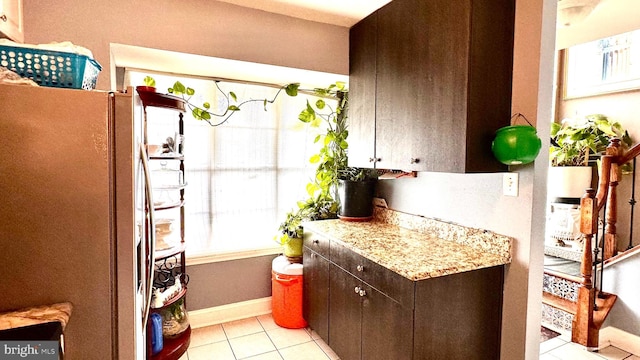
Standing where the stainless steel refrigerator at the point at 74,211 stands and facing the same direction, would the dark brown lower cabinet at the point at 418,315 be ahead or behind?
ahead

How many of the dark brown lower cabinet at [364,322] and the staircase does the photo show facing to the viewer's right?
0

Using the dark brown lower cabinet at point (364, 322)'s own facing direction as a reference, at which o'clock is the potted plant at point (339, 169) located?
The potted plant is roughly at 4 o'clock from the dark brown lower cabinet.

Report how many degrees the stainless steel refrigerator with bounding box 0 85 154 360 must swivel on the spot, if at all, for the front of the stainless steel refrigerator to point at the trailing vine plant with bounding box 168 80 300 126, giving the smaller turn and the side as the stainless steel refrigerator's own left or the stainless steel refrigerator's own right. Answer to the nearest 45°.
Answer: approximately 45° to the stainless steel refrigerator's own left

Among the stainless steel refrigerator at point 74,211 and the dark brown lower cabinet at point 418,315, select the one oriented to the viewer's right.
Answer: the stainless steel refrigerator

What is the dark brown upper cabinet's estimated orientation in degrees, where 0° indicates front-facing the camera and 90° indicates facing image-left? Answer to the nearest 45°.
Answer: approximately 45°

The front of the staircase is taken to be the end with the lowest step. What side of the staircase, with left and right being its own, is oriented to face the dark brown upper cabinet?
front

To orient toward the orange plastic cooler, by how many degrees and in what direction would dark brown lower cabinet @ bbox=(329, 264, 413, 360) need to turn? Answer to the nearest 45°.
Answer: approximately 90° to its right

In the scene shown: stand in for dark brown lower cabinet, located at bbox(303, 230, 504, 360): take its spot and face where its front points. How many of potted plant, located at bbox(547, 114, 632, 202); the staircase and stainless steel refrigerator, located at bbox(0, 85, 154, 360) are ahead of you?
1

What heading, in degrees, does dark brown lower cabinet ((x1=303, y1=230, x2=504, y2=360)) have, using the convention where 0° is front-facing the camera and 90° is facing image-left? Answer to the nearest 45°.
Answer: approximately 45°

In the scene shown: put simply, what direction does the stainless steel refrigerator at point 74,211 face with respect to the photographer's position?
facing to the right of the viewer

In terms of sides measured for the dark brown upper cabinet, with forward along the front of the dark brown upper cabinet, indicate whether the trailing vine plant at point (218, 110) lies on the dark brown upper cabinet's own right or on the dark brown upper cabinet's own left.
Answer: on the dark brown upper cabinet's own right

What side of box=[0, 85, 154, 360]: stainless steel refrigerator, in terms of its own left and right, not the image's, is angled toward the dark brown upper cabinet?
front
